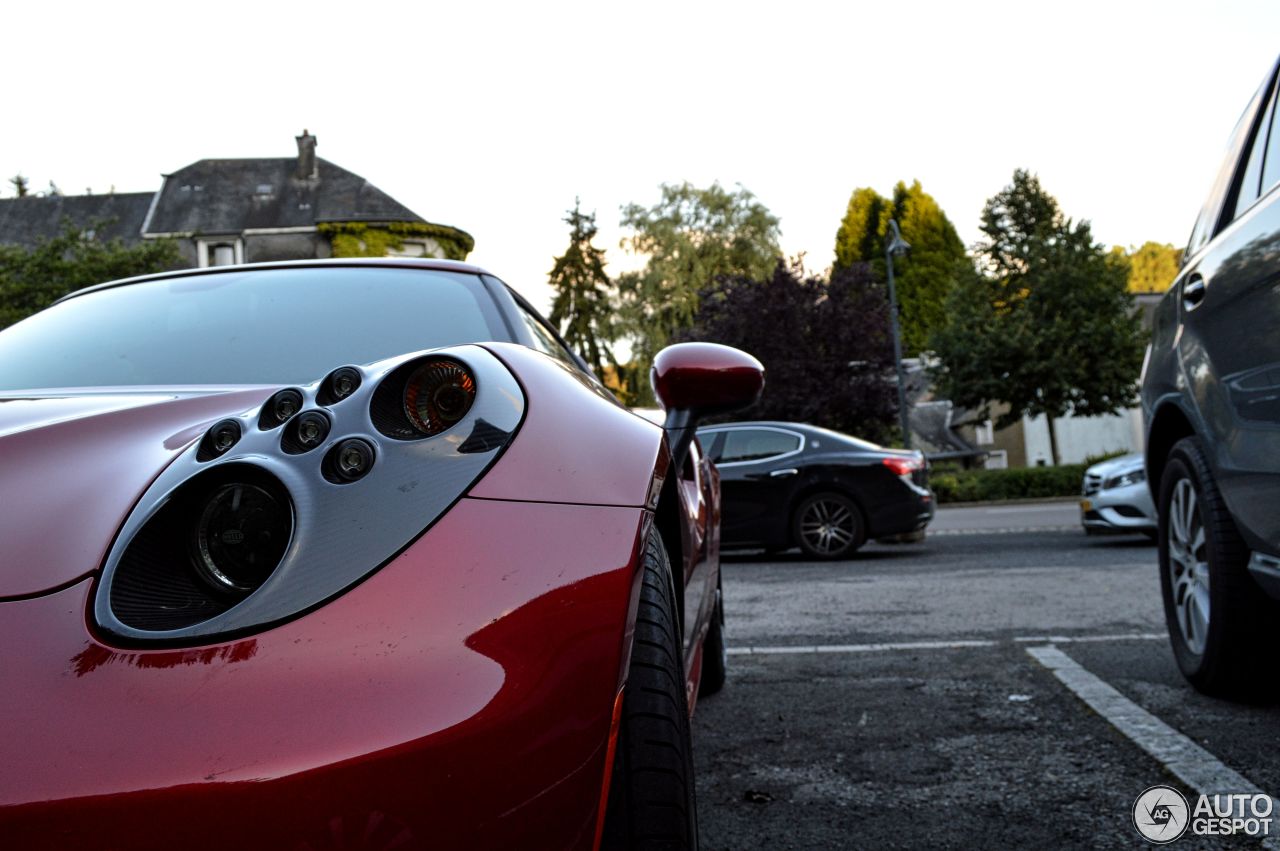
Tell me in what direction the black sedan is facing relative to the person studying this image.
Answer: facing to the left of the viewer

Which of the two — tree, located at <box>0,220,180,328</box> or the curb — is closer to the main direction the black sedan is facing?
the tree

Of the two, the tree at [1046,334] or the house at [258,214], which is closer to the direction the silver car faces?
the house

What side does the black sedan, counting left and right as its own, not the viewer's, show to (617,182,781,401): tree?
right

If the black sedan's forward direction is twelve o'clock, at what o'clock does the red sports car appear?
The red sports car is roughly at 9 o'clock from the black sedan.

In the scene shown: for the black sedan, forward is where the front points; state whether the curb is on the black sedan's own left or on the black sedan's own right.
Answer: on the black sedan's own right

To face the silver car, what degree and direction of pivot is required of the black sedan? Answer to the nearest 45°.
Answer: approximately 180°

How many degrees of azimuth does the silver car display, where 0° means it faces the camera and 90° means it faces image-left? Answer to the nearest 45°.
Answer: approximately 45°

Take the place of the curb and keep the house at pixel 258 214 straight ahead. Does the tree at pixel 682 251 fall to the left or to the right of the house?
right

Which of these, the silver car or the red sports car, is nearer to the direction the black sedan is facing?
the red sports car

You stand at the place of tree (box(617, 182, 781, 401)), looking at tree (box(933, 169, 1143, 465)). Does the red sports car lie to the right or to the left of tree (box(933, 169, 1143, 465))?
right
